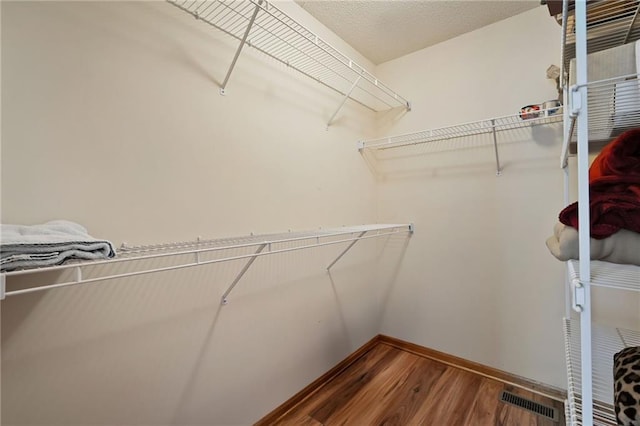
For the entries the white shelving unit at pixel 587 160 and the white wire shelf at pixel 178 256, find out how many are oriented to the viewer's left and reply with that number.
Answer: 1

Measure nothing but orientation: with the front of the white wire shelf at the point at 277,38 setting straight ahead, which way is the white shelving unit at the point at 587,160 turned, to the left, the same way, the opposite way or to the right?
the opposite way

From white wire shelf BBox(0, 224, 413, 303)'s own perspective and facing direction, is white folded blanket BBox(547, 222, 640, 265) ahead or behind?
ahead

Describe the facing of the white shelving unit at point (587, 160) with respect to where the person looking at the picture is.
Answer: facing to the left of the viewer

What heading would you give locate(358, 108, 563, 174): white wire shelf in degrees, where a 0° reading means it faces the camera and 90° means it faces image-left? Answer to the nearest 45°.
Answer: approximately 45°

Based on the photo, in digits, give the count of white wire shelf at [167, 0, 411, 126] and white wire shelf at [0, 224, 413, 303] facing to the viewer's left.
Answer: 0

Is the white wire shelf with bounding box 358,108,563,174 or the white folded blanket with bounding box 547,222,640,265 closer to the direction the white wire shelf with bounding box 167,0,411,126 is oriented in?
the white folded blanket

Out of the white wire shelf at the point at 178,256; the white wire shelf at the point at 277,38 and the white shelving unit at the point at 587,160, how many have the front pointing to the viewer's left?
1
